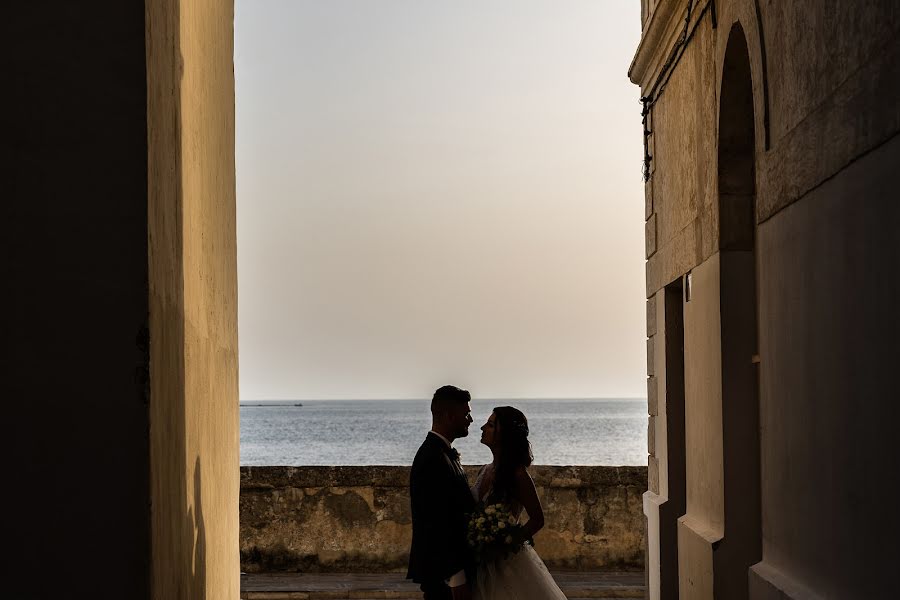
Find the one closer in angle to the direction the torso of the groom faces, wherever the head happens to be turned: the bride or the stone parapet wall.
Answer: the bride

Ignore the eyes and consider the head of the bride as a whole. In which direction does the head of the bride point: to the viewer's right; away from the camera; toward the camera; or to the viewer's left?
to the viewer's left

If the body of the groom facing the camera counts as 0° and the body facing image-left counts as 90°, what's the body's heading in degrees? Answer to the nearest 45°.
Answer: approximately 270°

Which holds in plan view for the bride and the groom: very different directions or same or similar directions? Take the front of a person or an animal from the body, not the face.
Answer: very different directions

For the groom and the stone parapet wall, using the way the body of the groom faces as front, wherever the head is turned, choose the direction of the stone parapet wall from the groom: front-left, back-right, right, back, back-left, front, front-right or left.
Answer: left

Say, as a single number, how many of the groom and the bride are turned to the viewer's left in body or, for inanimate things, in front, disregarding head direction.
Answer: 1

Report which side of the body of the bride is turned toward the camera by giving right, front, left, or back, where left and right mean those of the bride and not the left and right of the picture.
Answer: left

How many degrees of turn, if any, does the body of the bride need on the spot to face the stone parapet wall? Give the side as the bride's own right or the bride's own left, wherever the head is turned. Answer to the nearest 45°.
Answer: approximately 90° to the bride's own right

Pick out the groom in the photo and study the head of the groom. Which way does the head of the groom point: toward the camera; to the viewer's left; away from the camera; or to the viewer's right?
to the viewer's right

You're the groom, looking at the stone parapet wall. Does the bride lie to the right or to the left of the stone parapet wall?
right
